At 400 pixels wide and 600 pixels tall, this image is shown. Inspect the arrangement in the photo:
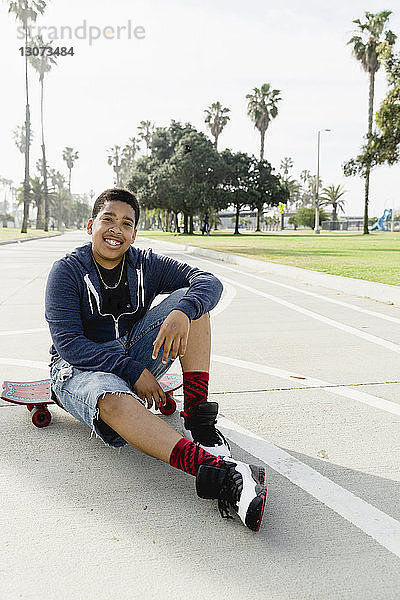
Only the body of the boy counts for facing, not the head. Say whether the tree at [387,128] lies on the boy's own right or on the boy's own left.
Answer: on the boy's own left

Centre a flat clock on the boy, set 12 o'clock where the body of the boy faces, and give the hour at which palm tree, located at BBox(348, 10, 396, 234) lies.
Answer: The palm tree is roughly at 8 o'clock from the boy.

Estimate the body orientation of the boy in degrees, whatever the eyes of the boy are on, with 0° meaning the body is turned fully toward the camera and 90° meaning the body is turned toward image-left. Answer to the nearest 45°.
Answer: approximately 315°

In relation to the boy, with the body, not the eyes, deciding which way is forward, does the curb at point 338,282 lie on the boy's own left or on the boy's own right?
on the boy's own left
